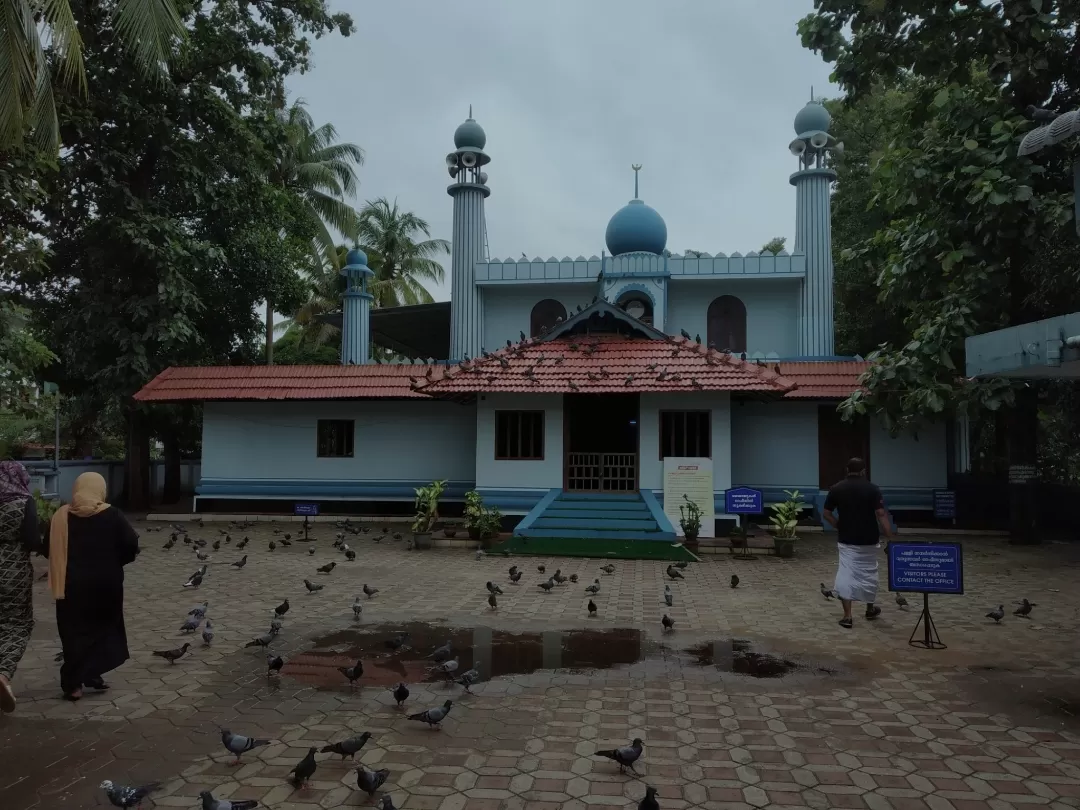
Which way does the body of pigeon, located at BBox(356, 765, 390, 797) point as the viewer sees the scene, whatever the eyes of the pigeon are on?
to the viewer's left

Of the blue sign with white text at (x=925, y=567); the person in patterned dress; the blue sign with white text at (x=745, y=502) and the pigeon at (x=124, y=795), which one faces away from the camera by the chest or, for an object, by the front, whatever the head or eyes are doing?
the person in patterned dress

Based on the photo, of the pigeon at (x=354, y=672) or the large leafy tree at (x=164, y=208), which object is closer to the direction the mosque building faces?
the pigeon

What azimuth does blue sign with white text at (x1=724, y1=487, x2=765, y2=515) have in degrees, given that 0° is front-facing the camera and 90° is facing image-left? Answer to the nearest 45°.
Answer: approximately 0°

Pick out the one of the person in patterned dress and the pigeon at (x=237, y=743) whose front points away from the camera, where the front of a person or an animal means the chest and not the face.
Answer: the person in patterned dress

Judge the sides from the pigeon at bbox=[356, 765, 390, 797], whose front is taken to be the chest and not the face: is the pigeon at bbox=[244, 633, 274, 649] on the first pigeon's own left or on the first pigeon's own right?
on the first pigeon's own right

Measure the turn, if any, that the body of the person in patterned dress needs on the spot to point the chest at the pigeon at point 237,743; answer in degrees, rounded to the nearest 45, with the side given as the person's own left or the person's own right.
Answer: approximately 135° to the person's own right
